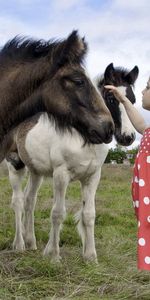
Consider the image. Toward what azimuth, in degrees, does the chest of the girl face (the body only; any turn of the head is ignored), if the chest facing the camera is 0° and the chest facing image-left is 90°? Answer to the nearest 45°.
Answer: approximately 90°

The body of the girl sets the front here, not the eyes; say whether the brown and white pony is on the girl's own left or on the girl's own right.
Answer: on the girl's own right

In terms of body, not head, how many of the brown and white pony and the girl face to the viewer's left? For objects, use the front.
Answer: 1

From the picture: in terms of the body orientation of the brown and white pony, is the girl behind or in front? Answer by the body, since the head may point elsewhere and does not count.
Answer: in front
